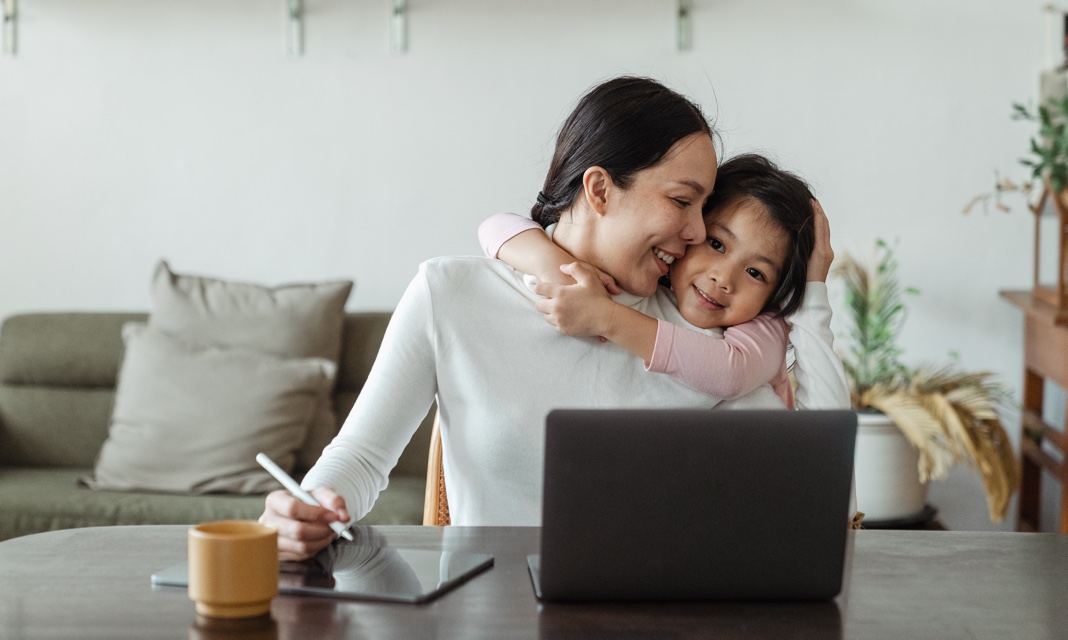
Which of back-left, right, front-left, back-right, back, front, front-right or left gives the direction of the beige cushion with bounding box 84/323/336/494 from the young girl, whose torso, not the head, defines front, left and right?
right

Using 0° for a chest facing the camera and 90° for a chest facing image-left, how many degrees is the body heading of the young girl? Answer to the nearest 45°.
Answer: approximately 45°

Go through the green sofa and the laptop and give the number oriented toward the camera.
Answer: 1

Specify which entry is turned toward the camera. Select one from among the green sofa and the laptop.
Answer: the green sofa

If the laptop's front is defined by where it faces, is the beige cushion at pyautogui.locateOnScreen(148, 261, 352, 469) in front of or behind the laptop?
in front

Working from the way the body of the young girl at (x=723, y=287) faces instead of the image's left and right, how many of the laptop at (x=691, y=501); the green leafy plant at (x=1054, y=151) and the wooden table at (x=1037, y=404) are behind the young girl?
2

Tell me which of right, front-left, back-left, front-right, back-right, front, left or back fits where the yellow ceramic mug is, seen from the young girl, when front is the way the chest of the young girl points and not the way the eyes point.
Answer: front

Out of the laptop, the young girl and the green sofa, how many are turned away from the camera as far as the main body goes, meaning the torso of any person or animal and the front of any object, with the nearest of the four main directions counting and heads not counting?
1

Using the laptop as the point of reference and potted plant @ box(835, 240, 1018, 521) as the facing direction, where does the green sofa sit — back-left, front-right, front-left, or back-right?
front-left

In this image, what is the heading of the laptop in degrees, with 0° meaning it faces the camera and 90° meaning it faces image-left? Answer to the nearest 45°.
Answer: approximately 180°

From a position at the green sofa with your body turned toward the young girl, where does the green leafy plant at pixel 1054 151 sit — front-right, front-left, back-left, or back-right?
front-left

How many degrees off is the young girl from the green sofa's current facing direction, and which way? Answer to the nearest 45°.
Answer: approximately 45° to its left

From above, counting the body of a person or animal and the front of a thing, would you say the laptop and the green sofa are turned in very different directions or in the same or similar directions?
very different directions

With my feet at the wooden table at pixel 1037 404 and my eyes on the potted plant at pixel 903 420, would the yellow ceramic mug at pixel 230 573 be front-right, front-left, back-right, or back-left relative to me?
front-left

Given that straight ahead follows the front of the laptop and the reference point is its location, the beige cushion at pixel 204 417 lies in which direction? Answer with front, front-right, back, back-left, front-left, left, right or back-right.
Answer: front-left

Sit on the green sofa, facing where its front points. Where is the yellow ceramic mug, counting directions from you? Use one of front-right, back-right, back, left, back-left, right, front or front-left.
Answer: front

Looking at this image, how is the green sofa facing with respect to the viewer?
toward the camera

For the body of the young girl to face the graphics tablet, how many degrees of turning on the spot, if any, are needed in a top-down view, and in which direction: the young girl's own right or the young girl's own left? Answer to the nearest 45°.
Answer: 0° — they already face it
